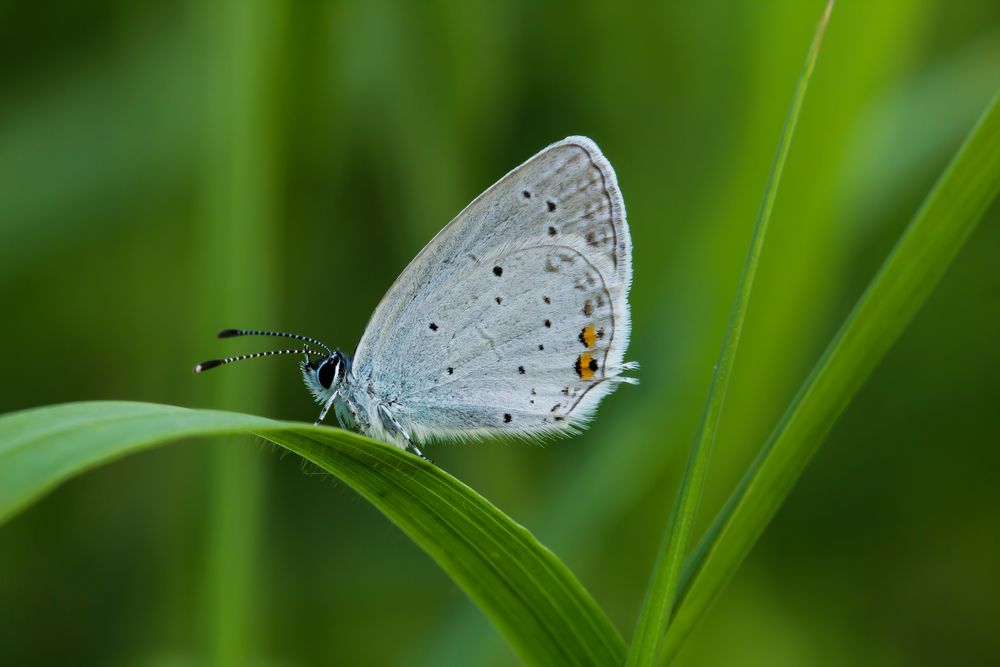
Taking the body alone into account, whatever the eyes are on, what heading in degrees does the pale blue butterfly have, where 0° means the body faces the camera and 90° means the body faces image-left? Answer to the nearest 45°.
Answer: approximately 90°
